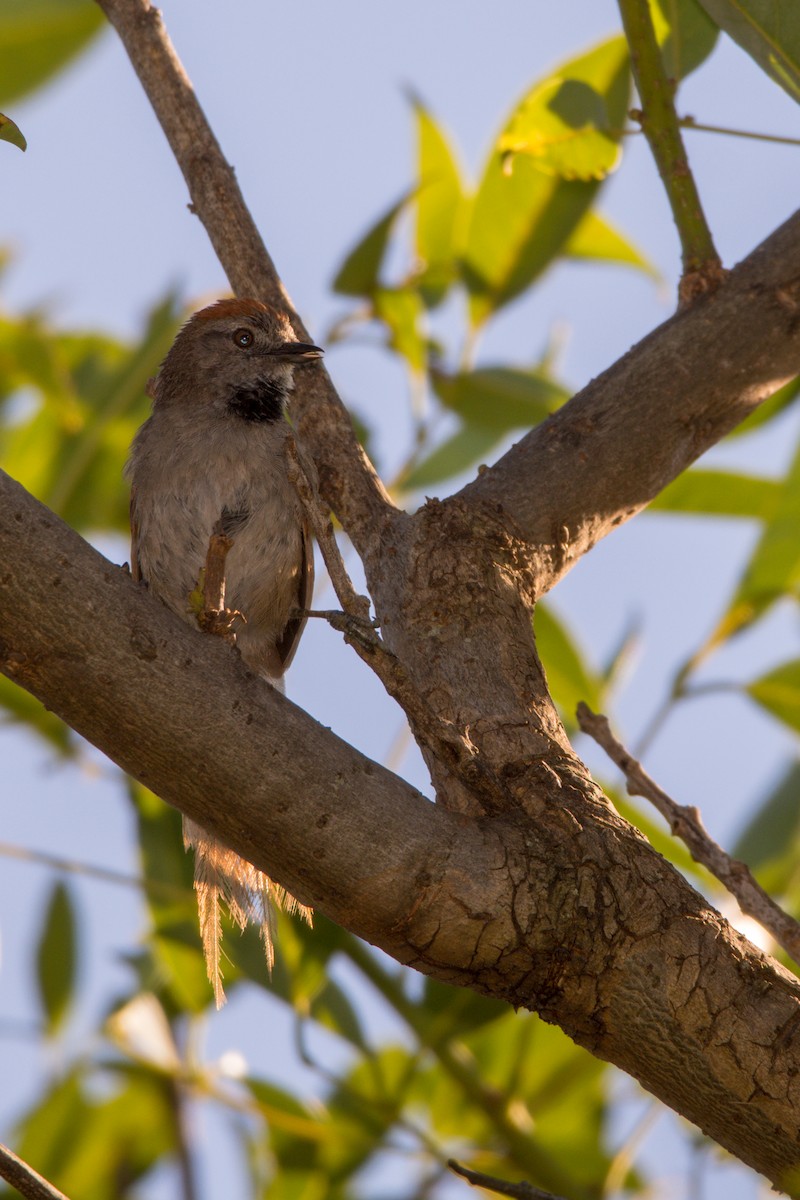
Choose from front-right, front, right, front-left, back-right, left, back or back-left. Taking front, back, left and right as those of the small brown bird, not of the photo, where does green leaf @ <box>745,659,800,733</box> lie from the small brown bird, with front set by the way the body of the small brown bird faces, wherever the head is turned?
back-left

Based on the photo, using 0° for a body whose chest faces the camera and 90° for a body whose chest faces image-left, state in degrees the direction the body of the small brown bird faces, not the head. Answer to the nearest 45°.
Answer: approximately 0°

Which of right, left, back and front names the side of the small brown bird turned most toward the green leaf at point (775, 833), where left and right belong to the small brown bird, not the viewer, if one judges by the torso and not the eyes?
left
